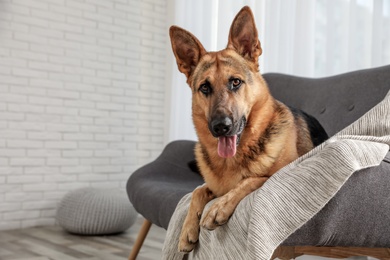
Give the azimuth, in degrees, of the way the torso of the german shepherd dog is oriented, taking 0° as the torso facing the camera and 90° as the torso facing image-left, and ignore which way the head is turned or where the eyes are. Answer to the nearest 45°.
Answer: approximately 45°

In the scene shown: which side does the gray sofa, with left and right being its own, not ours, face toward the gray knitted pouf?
right
